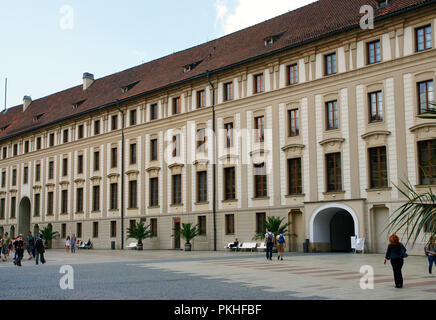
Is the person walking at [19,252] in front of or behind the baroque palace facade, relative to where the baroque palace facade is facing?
in front

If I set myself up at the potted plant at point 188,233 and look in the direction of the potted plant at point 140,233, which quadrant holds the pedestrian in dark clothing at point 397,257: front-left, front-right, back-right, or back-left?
back-left

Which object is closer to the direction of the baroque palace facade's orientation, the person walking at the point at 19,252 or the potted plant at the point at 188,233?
the person walking

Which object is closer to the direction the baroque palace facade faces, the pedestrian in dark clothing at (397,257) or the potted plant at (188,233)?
the pedestrian in dark clothing

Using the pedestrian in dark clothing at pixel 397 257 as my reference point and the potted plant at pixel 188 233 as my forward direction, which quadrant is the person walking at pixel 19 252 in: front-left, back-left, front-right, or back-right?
front-left

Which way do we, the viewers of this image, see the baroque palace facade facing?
facing the viewer and to the left of the viewer
